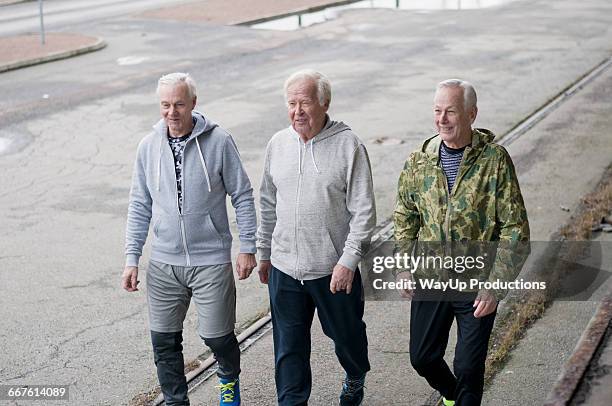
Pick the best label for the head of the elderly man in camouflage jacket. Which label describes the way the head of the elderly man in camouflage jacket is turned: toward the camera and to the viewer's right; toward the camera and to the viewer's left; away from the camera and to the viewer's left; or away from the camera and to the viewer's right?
toward the camera and to the viewer's left

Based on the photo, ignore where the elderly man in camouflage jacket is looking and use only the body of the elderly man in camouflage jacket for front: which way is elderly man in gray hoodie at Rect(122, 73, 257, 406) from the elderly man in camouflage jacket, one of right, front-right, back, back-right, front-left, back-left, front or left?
front-right

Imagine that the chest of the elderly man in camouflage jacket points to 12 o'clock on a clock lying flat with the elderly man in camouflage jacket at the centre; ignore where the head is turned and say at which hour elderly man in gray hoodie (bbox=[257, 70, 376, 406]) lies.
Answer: The elderly man in gray hoodie is roughly at 2 o'clock from the elderly man in camouflage jacket.

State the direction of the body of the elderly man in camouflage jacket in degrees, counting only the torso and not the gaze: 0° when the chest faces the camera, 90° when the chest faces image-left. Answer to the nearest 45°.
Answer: approximately 45°
